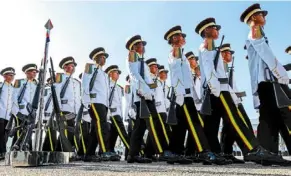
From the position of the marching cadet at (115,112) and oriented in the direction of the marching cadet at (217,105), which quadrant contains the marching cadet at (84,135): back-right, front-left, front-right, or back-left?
back-right

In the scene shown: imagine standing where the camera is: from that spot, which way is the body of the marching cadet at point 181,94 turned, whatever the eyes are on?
to the viewer's right

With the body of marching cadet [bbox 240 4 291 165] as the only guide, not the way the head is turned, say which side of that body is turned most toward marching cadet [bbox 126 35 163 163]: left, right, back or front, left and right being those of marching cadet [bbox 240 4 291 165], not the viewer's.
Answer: back

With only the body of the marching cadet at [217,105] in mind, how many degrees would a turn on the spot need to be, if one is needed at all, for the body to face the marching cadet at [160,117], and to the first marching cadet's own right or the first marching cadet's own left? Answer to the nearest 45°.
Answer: approximately 135° to the first marching cadet's own left

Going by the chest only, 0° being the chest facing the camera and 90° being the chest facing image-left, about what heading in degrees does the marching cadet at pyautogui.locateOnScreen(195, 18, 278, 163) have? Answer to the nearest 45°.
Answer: approximately 270°

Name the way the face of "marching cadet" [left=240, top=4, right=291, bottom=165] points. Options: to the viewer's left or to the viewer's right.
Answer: to the viewer's right

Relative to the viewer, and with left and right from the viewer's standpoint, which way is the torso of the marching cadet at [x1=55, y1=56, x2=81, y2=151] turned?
facing the viewer and to the right of the viewer

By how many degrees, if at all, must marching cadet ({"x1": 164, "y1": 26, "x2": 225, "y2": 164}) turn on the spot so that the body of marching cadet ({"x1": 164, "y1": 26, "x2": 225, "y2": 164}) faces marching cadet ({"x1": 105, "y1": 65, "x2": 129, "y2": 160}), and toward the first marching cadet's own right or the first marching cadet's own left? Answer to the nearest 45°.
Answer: approximately 135° to the first marching cadet's own left

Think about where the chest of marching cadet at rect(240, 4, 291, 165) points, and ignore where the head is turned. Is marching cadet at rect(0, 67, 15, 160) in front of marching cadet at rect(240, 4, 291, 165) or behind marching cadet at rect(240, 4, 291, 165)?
behind

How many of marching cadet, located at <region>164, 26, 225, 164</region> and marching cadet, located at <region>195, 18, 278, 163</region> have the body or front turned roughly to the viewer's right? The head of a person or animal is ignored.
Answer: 2

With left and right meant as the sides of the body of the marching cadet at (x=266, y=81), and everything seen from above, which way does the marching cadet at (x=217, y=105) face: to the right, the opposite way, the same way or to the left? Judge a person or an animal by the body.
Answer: the same way

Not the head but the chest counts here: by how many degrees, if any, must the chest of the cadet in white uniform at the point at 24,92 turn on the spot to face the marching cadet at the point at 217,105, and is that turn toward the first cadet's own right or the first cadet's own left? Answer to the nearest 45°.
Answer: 0° — they already face them

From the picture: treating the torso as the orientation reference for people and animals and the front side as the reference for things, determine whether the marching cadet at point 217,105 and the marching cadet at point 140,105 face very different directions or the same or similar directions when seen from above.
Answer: same or similar directions

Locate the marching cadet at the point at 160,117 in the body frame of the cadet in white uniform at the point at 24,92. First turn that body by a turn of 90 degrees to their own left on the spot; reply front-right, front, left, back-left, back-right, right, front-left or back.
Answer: right

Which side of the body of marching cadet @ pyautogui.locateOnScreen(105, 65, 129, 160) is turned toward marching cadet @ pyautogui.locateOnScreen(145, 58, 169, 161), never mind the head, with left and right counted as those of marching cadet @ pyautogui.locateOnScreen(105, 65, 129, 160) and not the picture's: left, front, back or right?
front

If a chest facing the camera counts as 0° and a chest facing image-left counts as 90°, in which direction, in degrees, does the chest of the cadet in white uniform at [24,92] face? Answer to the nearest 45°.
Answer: approximately 315°

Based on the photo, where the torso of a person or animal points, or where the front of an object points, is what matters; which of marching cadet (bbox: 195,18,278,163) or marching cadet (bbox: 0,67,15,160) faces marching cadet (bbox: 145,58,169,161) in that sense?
marching cadet (bbox: 0,67,15,160)

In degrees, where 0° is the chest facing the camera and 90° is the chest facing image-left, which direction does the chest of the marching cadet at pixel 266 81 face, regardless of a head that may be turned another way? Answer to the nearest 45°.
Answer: approximately 270°
